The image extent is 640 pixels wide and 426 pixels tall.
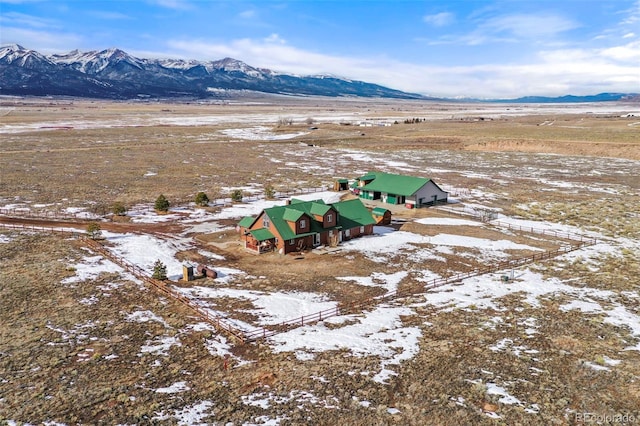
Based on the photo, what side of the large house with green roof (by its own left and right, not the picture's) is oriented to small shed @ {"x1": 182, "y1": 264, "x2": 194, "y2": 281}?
right

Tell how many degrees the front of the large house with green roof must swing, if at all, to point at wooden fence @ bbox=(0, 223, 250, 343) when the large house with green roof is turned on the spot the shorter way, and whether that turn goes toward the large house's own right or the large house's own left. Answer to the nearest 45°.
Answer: approximately 90° to the large house's own right

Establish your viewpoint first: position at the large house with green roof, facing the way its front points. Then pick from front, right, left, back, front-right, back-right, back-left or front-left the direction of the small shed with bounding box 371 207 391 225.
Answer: left

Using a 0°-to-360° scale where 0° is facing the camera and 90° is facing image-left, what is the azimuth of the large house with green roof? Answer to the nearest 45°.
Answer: approximately 315°

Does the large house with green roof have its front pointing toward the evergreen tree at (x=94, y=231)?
no

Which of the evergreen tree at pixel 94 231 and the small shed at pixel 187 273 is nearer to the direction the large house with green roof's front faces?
the small shed
